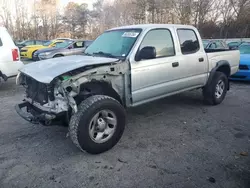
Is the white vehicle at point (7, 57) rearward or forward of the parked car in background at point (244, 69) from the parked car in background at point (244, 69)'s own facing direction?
forward

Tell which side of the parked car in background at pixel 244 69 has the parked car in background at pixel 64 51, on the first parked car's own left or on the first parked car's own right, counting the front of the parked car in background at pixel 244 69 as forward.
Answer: on the first parked car's own right

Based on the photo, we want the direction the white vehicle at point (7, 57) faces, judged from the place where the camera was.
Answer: facing to the left of the viewer

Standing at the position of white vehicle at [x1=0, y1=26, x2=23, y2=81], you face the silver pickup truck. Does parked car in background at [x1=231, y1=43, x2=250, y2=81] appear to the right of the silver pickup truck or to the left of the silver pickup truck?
left
